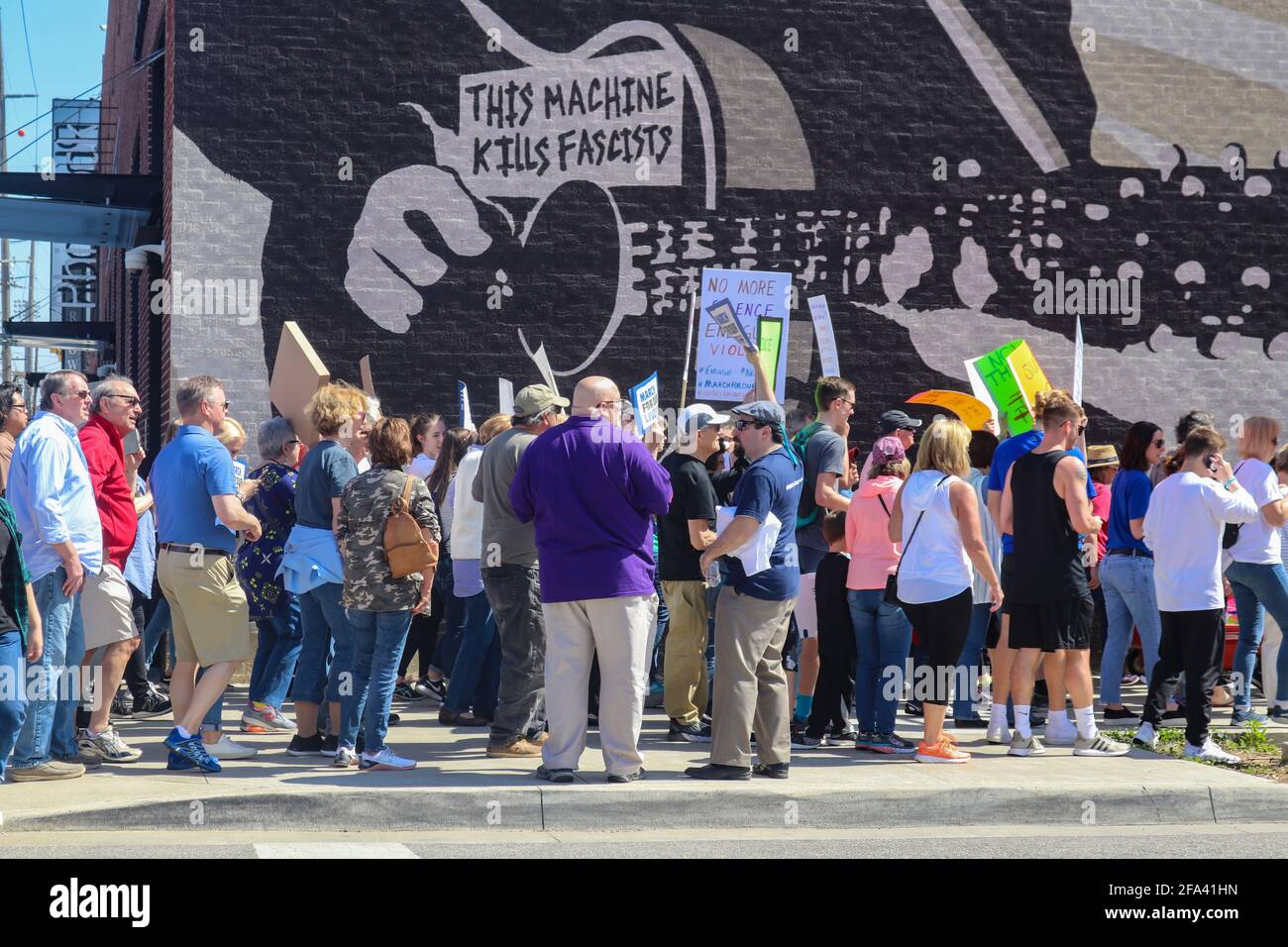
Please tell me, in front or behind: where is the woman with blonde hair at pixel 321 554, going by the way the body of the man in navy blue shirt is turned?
in front

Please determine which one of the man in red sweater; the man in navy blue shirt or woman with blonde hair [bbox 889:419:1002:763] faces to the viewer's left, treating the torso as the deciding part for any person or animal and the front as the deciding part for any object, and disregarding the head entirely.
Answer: the man in navy blue shirt

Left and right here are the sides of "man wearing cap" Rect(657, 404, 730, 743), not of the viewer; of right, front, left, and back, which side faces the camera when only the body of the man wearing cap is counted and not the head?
right

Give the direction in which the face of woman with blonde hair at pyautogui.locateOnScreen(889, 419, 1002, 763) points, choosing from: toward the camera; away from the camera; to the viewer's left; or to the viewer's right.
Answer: away from the camera

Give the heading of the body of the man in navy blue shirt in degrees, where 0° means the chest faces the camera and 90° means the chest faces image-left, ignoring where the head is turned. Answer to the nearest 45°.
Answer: approximately 90°

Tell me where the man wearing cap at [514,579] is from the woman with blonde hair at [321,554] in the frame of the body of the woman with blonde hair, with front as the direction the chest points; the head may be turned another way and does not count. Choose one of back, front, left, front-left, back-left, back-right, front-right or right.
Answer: front-right

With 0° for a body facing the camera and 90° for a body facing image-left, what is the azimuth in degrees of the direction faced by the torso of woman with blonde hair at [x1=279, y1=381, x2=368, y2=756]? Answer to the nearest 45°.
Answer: approximately 225°

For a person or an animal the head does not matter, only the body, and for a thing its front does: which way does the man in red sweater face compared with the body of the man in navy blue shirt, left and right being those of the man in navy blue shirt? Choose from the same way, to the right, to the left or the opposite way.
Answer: the opposite way
